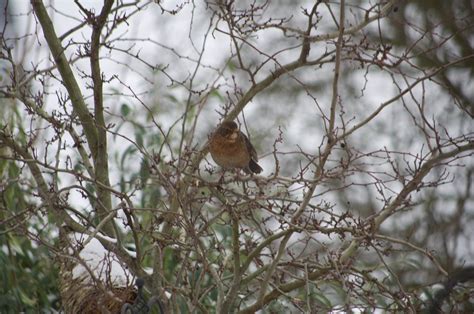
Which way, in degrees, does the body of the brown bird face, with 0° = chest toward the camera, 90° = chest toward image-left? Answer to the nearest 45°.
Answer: approximately 45°
